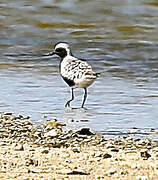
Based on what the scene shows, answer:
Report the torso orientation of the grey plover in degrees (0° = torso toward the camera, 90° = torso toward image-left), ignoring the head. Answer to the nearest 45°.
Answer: approximately 90°
